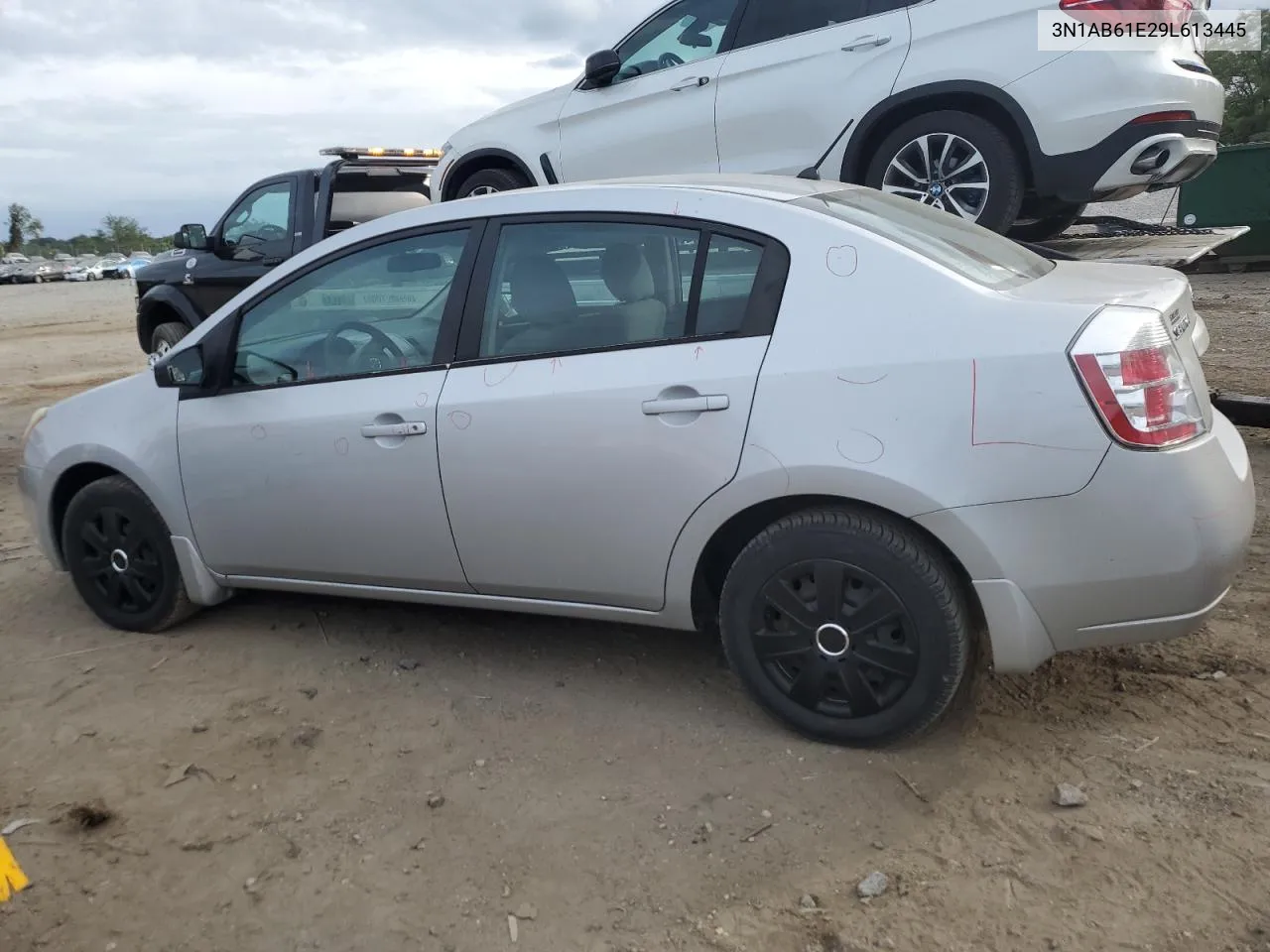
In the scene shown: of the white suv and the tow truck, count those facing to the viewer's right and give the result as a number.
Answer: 0

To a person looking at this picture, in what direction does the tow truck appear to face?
facing away from the viewer and to the left of the viewer

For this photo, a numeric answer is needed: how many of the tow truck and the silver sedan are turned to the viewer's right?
0

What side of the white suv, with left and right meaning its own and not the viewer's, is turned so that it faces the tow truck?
front

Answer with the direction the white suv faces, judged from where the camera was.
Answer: facing away from the viewer and to the left of the viewer

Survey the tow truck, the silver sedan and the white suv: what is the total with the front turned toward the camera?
0

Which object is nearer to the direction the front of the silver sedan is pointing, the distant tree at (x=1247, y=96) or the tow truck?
the tow truck

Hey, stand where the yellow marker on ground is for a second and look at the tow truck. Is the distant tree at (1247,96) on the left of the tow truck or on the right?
right

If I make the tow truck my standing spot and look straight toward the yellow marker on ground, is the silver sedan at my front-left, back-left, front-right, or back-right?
front-left

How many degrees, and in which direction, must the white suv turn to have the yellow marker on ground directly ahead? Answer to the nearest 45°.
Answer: approximately 90° to its left

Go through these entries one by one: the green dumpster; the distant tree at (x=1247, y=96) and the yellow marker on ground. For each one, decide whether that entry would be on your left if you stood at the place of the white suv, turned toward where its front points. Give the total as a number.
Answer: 1

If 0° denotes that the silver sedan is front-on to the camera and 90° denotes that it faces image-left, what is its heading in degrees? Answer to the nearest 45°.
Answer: approximately 135°
